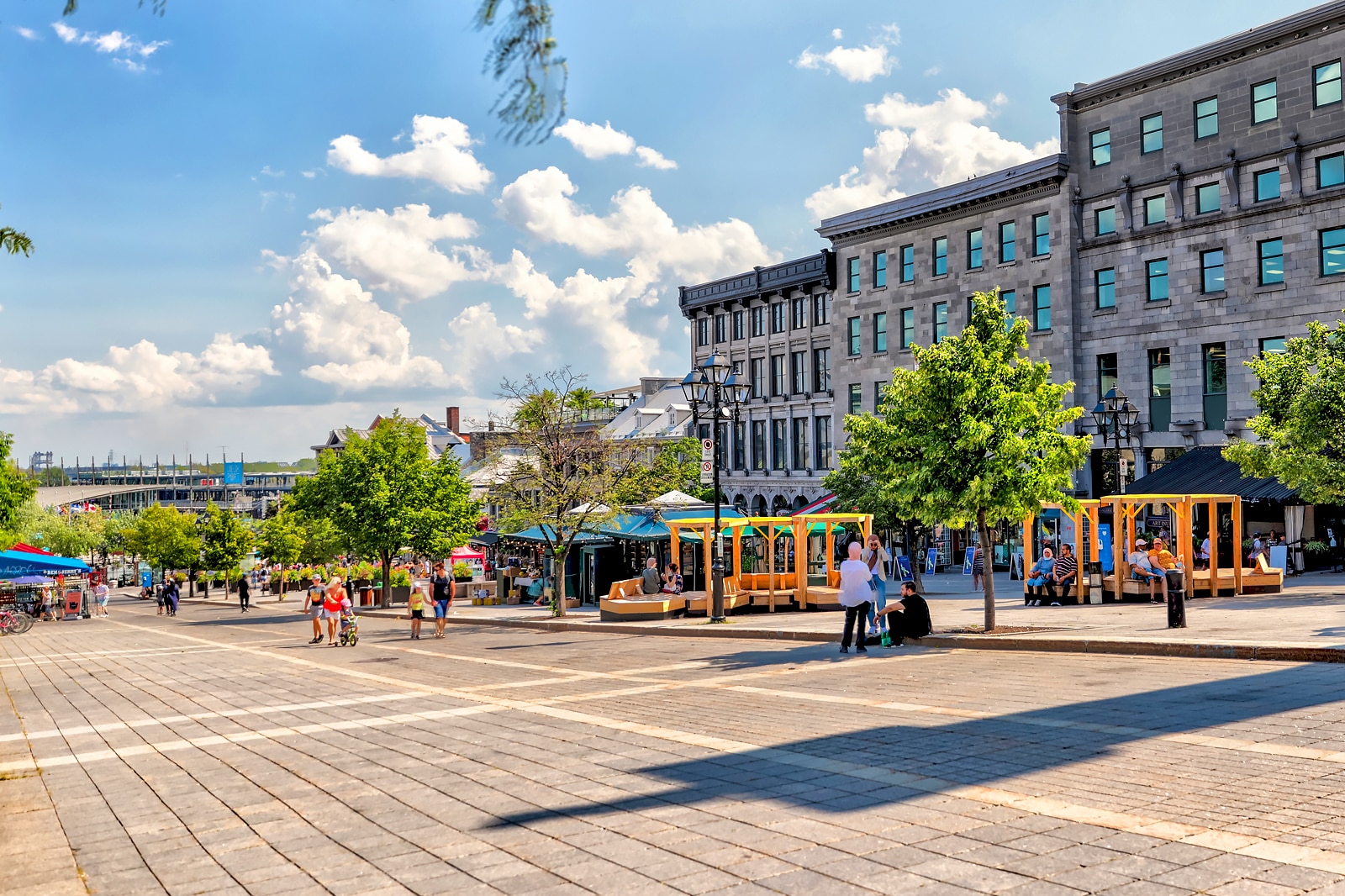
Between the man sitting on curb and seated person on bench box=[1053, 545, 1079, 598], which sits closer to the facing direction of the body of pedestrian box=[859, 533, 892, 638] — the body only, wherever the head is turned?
the man sitting on curb

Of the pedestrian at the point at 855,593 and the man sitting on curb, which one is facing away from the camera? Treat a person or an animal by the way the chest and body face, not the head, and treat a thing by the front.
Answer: the pedestrian

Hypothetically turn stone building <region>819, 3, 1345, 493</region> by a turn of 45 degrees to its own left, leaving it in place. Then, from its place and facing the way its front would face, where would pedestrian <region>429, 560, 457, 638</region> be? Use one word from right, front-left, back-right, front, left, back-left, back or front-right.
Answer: front-right

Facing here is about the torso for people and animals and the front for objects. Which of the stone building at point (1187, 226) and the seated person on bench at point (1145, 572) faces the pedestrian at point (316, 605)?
the stone building

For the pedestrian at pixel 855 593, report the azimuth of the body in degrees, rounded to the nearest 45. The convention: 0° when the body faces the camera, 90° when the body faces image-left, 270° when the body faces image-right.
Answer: approximately 180°

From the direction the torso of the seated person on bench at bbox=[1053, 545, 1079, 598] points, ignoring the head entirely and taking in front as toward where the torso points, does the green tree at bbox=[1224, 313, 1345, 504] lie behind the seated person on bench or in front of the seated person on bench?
behind

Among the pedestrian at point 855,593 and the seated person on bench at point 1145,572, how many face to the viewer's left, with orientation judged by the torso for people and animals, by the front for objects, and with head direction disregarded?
0

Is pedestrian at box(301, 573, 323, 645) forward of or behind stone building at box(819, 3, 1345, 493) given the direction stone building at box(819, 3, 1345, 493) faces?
forward

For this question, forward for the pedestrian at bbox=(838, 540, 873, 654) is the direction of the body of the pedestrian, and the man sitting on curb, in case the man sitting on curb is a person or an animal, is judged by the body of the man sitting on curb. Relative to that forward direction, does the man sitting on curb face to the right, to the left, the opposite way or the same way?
to the left

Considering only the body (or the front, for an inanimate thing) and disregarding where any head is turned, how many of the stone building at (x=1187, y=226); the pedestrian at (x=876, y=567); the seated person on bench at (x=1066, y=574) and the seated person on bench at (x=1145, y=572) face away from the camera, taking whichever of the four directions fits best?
0

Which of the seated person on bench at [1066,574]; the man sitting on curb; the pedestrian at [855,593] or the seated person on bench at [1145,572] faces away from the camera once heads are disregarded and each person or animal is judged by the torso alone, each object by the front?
the pedestrian

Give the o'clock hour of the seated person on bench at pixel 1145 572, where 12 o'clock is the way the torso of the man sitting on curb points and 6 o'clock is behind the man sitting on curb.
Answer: The seated person on bench is roughly at 4 o'clock from the man sitting on curb.

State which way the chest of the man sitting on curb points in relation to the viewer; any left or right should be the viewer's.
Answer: facing to the left of the viewer

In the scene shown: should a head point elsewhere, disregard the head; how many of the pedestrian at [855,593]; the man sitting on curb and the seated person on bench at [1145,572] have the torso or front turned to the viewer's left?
1
